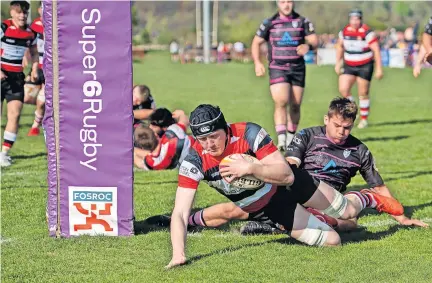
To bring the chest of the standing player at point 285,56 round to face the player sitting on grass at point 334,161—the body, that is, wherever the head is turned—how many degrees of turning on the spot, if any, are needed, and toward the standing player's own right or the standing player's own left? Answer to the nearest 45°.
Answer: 0° — they already face them

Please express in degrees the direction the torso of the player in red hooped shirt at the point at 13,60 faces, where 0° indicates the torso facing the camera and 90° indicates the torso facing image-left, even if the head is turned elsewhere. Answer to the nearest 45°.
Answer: approximately 0°

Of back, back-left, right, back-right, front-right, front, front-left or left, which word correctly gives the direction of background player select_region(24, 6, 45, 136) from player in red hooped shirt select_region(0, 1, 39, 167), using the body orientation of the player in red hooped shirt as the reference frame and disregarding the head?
back

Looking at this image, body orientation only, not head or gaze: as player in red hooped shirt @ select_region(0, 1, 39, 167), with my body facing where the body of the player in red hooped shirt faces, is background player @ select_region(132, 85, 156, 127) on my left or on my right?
on my left

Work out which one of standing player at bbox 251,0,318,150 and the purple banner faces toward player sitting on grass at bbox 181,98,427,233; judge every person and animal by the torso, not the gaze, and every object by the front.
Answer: the standing player

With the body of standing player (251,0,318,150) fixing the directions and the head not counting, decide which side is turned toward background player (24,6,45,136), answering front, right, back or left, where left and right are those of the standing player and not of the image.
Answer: right
